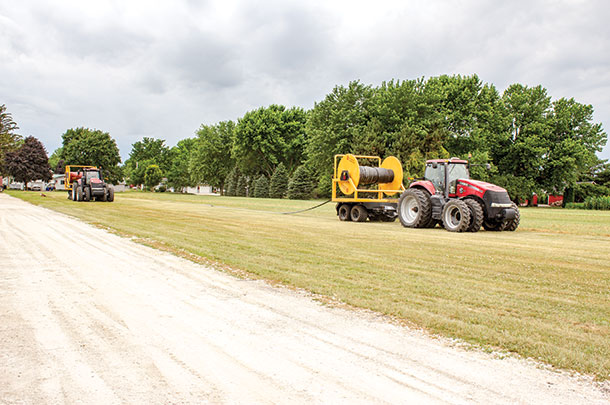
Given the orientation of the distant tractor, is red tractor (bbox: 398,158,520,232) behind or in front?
in front

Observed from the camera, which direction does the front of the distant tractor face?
facing the viewer and to the right of the viewer

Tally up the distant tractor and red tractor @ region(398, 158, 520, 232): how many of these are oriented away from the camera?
0

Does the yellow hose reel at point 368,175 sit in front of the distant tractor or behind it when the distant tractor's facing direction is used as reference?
in front
